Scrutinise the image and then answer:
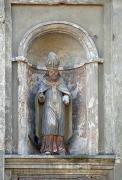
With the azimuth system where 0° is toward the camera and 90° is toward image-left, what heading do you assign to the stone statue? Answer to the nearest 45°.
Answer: approximately 0°
